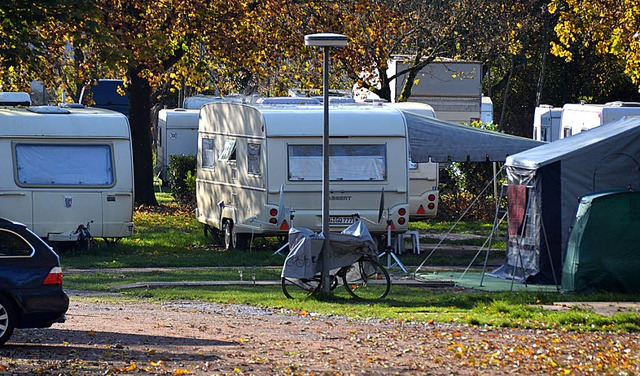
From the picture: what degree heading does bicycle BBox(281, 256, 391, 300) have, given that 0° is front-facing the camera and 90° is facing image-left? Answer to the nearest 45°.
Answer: approximately 270°

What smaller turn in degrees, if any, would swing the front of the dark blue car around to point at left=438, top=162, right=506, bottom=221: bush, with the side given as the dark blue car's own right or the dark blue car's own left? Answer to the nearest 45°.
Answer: approximately 135° to the dark blue car's own right

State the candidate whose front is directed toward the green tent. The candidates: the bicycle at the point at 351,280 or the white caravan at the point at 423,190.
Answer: the bicycle

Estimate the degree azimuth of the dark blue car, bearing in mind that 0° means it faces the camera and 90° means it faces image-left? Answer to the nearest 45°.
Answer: approximately 90°

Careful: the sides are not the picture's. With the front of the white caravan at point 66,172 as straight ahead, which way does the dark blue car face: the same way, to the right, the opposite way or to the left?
to the right

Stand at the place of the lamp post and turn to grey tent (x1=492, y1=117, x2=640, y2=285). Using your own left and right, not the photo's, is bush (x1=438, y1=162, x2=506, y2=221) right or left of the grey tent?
left

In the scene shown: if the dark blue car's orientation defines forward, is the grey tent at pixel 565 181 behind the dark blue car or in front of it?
behind

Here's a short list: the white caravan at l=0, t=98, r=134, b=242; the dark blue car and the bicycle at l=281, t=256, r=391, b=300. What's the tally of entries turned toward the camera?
1

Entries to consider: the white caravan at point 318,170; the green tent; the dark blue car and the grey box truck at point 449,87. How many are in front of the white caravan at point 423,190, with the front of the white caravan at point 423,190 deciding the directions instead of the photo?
1
